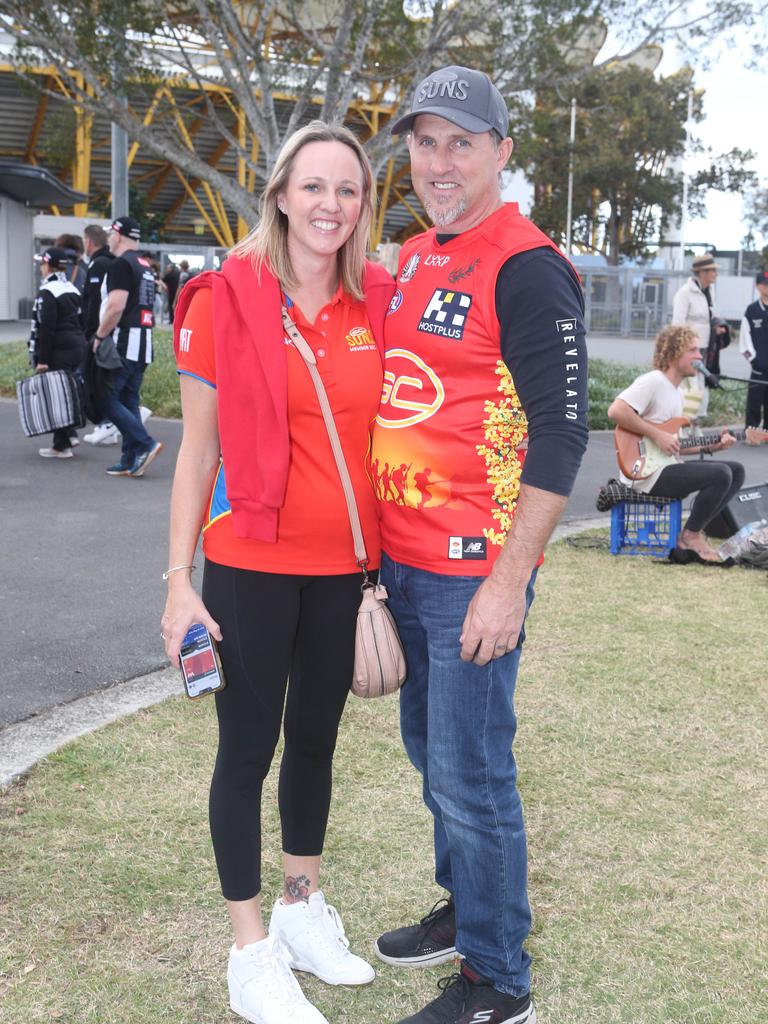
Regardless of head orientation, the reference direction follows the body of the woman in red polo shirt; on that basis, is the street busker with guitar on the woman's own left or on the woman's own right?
on the woman's own left

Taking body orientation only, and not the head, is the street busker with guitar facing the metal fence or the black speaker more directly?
the black speaker

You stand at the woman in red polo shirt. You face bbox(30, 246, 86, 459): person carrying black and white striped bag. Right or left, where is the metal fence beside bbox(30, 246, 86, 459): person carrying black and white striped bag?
right

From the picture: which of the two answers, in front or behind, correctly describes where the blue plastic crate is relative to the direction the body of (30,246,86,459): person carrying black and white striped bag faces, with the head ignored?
behind

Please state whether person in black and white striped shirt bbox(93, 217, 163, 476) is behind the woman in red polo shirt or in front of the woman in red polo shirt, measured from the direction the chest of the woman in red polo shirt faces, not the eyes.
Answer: behind
